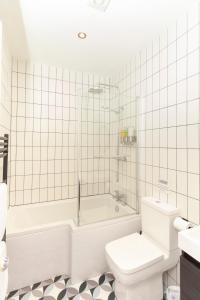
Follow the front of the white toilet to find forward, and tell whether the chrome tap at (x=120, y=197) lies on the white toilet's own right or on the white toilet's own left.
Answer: on the white toilet's own right

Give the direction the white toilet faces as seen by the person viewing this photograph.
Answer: facing the viewer and to the left of the viewer
